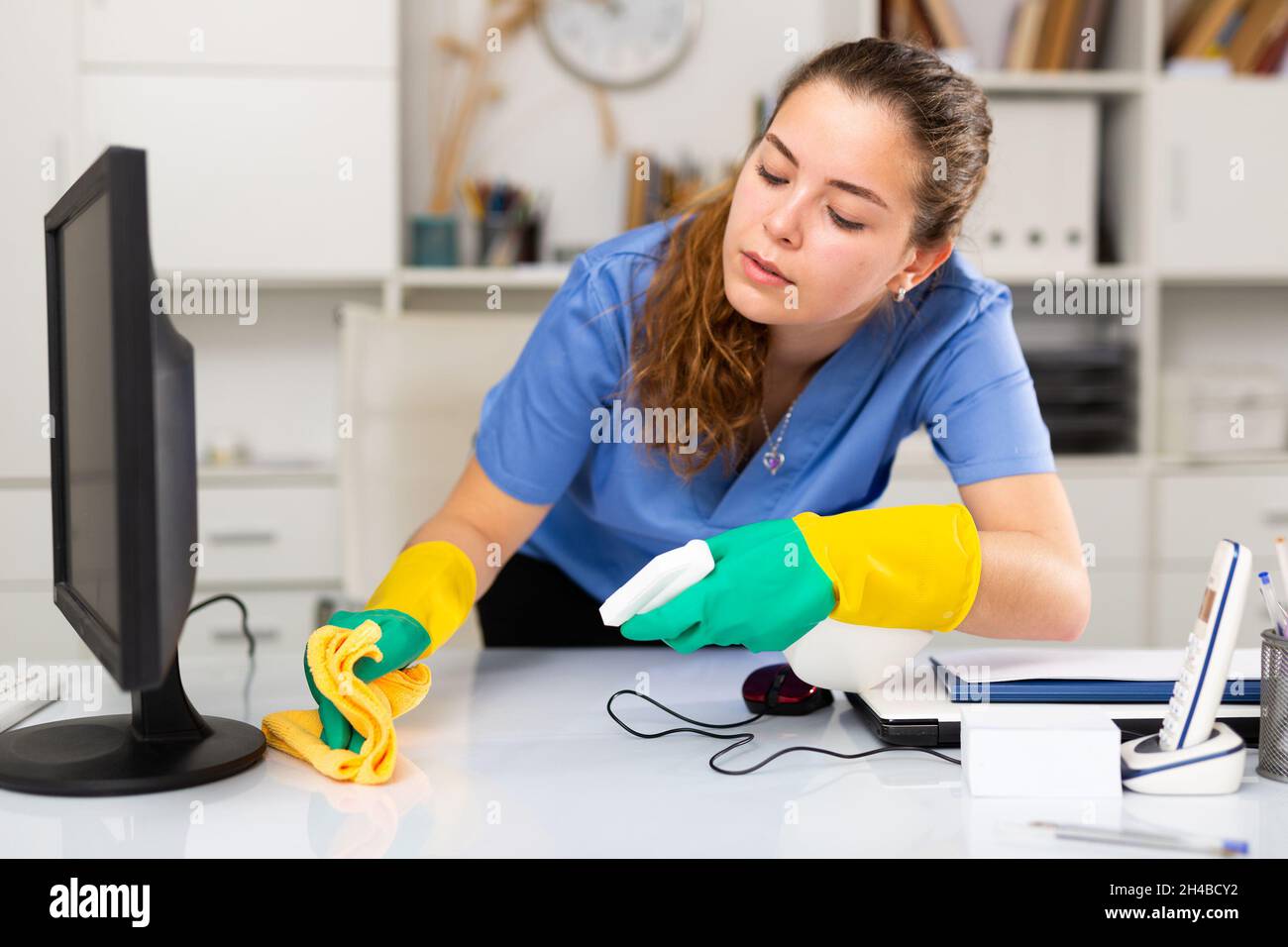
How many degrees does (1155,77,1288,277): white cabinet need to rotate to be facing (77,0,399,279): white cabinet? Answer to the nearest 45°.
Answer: approximately 45° to its right

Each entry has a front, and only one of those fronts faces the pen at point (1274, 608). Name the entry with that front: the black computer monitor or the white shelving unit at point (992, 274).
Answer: the white shelving unit

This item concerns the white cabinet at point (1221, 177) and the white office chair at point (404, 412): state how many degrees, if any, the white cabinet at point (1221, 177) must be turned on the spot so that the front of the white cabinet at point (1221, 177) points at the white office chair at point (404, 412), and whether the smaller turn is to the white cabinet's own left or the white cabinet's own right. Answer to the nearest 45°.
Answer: approximately 45° to the white cabinet's own right

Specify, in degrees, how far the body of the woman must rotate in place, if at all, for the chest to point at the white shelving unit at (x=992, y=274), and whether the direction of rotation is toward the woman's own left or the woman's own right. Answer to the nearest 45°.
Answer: approximately 180°

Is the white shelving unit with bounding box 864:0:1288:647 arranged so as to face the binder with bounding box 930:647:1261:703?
yes

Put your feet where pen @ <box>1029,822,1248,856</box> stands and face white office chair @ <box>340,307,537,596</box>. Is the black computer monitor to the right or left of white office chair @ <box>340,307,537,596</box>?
left

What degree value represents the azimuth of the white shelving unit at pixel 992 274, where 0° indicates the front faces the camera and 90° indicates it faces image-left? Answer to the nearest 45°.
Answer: approximately 0°
